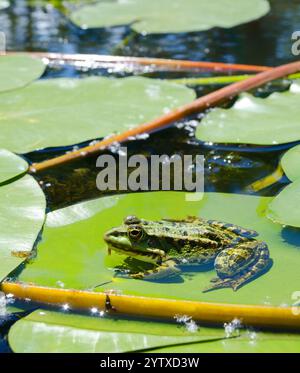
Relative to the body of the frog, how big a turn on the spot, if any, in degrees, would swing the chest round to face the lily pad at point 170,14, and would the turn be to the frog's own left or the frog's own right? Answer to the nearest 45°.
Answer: approximately 90° to the frog's own right

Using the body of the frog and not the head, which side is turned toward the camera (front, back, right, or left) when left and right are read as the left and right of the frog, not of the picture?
left

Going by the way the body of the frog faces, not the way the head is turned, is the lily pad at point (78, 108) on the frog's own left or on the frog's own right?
on the frog's own right

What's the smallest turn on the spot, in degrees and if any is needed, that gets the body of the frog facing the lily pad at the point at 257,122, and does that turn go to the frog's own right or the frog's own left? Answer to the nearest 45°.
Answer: approximately 90° to the frog's own right
